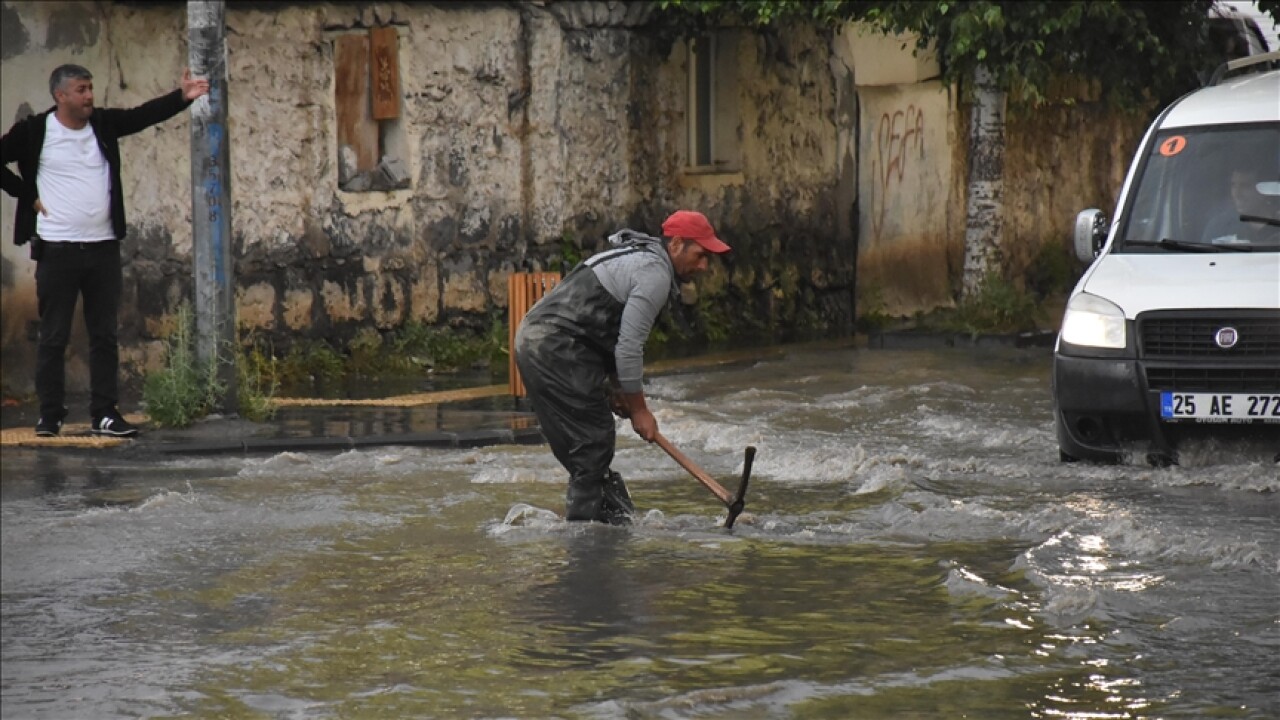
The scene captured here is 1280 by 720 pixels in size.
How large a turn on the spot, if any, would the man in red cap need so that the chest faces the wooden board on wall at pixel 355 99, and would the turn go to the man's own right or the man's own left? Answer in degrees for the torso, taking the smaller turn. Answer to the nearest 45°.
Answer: approximately 90° to the man's own left

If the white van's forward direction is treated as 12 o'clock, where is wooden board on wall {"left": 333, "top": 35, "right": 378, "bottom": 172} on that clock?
The wooden board on wall is roughly at 4 o'clock from the white van.

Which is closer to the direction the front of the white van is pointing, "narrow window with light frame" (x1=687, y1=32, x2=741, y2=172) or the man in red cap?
the man in red cap

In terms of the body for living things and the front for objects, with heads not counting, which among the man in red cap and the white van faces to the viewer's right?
the man in red cap

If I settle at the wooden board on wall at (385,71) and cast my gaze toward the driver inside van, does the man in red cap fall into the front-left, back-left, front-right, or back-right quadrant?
front-right

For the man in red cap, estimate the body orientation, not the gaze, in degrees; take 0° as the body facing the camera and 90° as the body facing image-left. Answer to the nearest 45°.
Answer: approximately 270°

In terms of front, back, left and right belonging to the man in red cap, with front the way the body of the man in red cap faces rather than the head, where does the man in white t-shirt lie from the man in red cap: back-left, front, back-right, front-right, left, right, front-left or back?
back-left

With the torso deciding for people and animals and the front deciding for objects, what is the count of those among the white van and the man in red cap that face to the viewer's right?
1

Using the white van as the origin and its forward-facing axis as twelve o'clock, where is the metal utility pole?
The metal utility pole is roughly at 3 o'clock from the white van.

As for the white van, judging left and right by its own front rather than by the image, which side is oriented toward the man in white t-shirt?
right

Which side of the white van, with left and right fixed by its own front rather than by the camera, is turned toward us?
front

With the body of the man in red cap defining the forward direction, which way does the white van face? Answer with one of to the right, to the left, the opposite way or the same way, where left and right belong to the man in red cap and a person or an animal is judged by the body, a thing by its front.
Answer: to the right

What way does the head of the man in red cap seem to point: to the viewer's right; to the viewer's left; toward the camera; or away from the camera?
to the viewer's right

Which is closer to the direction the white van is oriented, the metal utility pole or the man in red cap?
the man in red cap

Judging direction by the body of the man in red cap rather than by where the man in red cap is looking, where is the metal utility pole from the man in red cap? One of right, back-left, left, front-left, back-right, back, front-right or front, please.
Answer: back-left

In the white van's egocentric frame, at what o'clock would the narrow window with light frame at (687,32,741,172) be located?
The narrow window with light frame is roughly at 5 o'clock from the white van.
